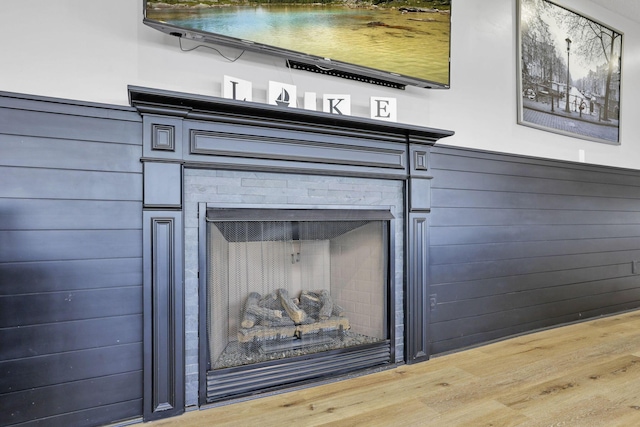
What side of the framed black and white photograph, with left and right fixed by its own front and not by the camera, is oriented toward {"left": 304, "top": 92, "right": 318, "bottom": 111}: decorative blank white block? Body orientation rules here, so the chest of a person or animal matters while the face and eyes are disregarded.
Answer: right

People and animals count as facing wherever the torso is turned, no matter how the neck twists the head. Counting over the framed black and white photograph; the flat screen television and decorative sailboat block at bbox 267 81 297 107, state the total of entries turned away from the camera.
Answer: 0

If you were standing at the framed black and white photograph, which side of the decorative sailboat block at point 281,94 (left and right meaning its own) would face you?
left

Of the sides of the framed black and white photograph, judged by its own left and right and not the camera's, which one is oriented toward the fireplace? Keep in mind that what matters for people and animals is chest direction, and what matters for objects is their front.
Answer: right

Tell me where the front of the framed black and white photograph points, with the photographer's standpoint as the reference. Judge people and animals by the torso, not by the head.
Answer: facing the viewer and to the right of the viewer
